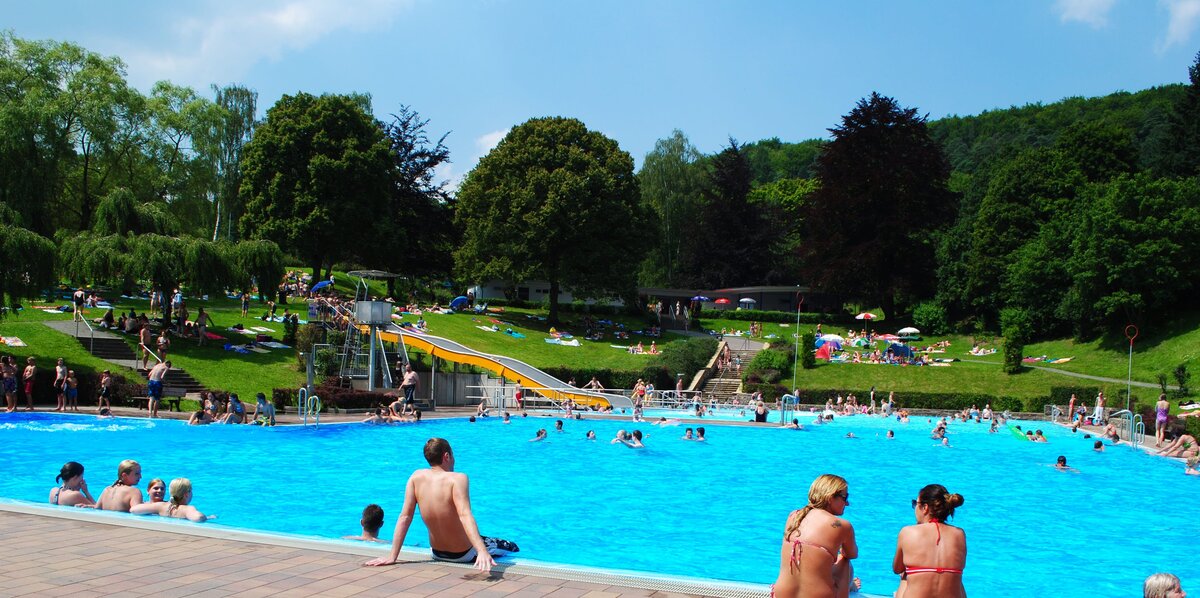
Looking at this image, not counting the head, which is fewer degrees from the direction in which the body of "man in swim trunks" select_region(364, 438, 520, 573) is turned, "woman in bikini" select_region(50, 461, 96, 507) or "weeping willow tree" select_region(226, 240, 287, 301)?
the weeping willow tree

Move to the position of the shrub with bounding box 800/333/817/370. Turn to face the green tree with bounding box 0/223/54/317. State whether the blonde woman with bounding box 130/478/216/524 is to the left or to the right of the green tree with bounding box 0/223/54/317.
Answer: left

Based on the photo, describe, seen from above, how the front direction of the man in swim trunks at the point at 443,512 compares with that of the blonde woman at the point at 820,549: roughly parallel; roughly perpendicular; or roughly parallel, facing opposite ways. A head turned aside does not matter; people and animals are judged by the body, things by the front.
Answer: roughly parallel

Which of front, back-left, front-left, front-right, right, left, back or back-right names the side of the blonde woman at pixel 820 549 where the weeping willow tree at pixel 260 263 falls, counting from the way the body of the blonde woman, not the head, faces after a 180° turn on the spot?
right

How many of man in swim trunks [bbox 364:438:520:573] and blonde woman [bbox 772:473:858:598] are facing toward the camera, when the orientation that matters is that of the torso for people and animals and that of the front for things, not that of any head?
0

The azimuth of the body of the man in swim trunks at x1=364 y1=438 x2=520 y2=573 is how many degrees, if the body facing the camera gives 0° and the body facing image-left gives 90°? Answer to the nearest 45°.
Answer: approximately 225°

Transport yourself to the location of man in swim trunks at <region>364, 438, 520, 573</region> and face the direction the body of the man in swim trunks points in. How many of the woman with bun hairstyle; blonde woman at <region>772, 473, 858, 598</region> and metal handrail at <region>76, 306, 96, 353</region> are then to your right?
2

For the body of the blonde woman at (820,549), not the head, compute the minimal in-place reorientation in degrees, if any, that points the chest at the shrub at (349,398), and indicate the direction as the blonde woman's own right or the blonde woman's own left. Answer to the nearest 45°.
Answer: approximately 90° to the blonde woman's own left

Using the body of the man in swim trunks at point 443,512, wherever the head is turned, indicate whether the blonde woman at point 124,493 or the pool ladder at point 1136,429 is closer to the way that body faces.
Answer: the pool ladder

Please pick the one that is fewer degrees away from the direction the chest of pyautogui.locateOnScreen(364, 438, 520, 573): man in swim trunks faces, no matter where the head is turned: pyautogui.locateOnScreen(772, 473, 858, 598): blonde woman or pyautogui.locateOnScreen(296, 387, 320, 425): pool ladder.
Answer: the pool ladder

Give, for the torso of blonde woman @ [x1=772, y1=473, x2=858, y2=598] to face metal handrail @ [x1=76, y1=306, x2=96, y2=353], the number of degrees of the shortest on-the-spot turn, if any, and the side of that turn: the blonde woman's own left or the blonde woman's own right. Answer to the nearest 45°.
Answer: approximately 90° to the blonde woman's own left

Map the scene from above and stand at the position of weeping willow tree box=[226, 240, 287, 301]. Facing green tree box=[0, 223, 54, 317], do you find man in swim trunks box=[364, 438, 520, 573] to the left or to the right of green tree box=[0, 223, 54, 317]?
left

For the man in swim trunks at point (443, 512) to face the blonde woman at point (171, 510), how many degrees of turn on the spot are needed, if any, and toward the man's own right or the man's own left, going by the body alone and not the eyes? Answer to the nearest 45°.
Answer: approximately 90° to the man's own left

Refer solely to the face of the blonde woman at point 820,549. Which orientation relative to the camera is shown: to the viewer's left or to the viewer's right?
to the viewer's right

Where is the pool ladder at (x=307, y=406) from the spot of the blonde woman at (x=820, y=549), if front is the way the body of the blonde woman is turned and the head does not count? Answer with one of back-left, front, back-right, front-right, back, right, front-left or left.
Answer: left

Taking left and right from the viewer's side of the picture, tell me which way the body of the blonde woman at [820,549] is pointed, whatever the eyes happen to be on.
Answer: facing away from the viewer and to the right of the viewer

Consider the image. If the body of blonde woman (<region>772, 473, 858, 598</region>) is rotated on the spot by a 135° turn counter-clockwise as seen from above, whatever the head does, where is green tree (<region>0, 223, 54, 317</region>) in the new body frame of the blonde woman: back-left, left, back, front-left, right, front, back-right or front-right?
front-right

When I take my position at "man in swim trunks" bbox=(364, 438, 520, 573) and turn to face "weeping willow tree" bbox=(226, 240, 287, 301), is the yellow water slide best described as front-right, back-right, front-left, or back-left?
front-right

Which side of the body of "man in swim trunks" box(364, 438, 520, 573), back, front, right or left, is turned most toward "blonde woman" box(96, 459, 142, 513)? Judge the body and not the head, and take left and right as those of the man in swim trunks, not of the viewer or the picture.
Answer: left

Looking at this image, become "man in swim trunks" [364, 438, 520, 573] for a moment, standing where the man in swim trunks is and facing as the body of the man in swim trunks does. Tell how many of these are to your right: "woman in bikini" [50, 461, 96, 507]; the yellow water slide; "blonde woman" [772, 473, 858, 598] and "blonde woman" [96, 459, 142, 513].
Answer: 1
